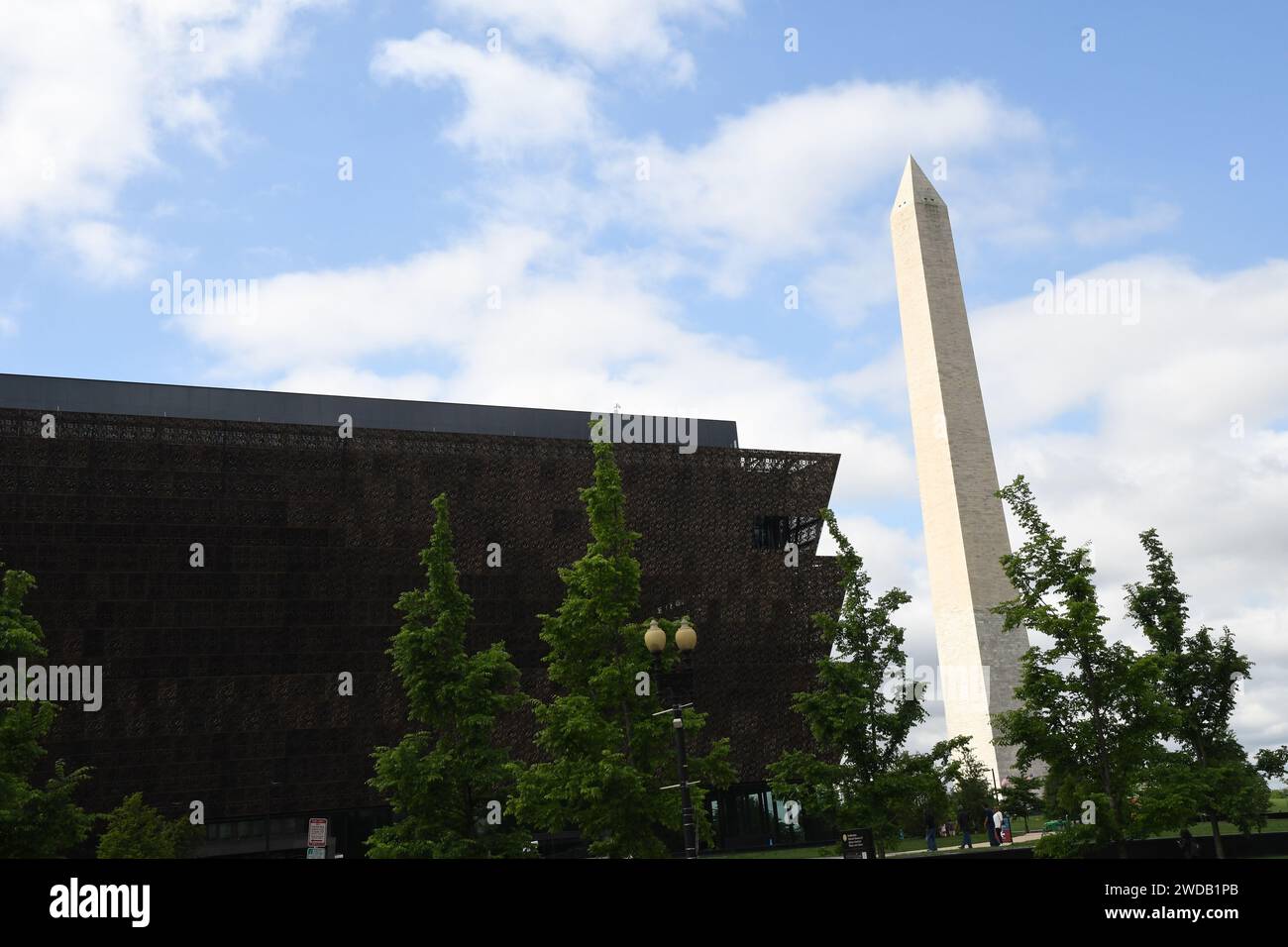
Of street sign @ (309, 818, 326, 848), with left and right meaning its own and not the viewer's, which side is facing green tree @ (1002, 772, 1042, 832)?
left

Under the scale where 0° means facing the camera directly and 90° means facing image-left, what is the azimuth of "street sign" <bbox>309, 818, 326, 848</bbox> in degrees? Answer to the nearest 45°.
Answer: approximately 0°

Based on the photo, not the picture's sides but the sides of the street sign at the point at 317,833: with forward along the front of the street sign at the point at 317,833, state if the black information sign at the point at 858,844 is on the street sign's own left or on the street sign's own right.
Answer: on the street sign's own left

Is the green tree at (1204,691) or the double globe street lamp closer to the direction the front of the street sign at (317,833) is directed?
the double globe street lamp

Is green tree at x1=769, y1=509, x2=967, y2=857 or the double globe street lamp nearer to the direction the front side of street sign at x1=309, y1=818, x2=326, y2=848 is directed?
the double globe street lamp

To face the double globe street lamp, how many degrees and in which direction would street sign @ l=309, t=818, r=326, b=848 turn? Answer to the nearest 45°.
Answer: approximately 45° to its left

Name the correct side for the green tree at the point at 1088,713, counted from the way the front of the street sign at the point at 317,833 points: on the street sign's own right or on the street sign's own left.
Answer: on the street sign's own left
